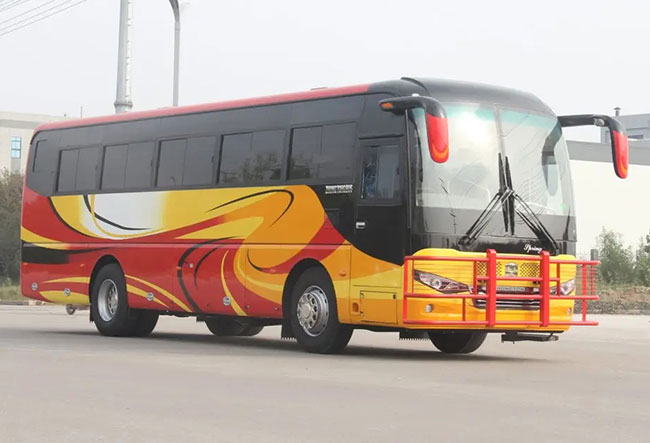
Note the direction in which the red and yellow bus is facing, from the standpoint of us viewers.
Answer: facing the viewer and to the right of the viewer

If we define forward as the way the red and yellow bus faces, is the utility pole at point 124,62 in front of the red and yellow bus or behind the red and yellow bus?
behind

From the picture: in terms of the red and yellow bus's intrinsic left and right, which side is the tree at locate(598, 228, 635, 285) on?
on its left

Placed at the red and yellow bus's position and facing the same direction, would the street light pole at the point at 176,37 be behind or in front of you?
behind
